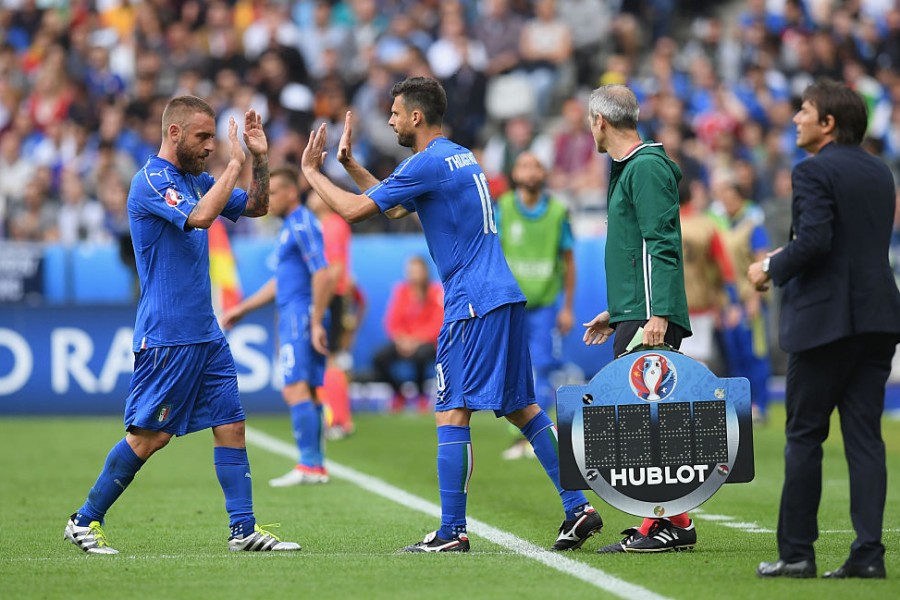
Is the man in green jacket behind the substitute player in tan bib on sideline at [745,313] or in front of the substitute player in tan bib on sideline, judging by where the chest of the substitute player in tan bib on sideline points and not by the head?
in front

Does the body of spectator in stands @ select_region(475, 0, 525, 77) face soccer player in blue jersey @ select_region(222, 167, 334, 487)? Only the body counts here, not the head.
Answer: yes

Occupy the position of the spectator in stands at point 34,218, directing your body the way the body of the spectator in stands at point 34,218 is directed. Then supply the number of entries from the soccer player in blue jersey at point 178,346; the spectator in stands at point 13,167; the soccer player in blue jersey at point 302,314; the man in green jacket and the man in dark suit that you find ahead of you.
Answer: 4

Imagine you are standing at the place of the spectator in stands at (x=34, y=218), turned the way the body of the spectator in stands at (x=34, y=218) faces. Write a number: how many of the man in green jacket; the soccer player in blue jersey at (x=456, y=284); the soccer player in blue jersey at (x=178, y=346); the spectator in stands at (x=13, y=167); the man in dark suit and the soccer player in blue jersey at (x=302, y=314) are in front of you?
5

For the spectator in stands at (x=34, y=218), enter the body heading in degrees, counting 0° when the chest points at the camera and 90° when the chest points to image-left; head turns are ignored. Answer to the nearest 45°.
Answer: approximately 0°

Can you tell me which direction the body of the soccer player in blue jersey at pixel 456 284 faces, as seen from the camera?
to the viewer's left

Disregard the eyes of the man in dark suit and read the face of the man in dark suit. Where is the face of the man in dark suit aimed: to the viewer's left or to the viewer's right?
to the viewer's left

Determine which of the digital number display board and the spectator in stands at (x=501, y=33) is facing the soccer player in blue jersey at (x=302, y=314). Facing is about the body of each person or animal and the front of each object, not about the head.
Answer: the spectator in stands

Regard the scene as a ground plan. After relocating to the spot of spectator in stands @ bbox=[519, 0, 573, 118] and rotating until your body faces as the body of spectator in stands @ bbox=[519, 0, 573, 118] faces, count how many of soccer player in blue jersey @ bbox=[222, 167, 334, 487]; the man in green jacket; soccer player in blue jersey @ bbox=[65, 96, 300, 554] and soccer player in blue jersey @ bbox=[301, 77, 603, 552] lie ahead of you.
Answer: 4

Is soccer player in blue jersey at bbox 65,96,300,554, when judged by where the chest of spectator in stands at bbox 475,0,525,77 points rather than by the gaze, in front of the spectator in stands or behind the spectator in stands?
in front

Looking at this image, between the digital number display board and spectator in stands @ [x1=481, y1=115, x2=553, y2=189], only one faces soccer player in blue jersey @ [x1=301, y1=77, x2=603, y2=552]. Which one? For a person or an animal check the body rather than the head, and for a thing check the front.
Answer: the spectator in stands
